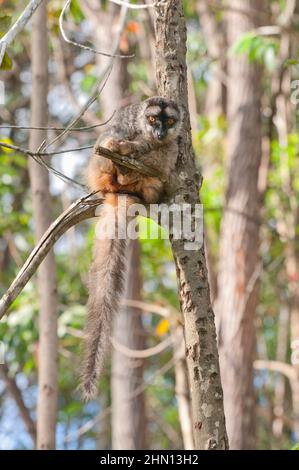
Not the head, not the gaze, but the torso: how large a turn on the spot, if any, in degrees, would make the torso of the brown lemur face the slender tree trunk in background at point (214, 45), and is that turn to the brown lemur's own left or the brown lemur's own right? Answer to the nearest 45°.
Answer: approximately 135° to the brown lemur's own left

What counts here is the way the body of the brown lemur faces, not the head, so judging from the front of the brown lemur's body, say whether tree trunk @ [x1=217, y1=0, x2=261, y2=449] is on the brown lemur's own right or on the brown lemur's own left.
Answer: on the brown lemur's own left

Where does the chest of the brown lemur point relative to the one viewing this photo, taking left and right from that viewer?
facing the viewer and to the right of the viewer

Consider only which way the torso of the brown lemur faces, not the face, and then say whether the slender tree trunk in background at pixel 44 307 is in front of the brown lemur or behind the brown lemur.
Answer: behind

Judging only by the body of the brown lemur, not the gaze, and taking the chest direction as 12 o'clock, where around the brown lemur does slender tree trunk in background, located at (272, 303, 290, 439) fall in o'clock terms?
The slender tree trunk in background is roughly at 8 o'clock from the brown lemur.
